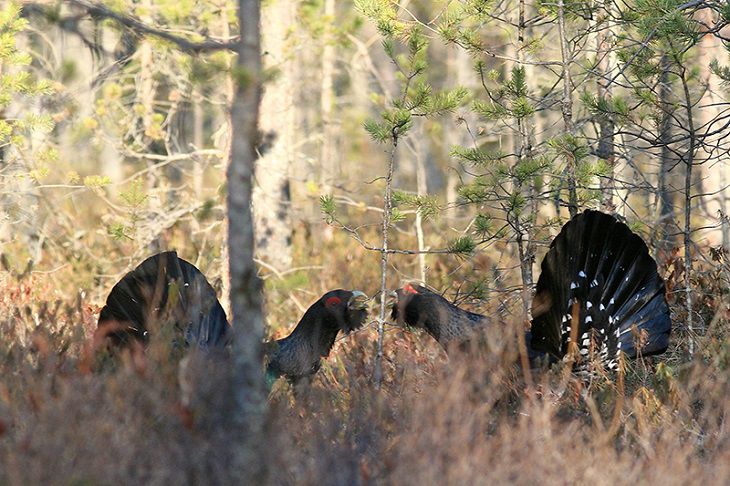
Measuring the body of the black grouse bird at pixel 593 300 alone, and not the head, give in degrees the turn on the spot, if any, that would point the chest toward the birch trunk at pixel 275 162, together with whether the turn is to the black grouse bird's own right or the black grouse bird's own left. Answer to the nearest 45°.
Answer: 0° — it already faces it

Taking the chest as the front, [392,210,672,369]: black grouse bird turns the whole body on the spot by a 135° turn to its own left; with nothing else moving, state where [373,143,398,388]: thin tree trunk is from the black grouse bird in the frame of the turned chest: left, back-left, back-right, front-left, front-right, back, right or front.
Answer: right

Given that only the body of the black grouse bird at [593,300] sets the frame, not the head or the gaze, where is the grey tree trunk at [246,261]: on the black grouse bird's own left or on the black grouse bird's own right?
on the black grouse bird's own left

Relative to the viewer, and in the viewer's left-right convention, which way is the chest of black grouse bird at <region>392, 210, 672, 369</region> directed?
facing away from the viewer and to the left of the viewer

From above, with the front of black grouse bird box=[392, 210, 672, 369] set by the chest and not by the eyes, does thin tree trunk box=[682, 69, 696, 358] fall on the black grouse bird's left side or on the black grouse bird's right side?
on the black grouse bird's right side
